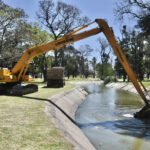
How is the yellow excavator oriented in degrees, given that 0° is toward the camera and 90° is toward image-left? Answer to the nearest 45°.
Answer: approximately 270°
